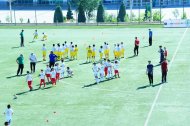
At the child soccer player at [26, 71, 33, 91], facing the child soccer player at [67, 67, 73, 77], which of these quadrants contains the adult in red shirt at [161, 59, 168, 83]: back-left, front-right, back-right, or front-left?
front-right

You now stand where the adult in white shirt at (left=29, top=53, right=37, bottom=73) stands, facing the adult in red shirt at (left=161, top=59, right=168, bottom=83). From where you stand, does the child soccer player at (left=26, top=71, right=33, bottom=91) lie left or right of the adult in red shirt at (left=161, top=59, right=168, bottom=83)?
right

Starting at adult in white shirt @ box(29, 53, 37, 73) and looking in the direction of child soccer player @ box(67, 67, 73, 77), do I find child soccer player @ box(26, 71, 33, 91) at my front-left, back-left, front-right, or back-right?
front-right

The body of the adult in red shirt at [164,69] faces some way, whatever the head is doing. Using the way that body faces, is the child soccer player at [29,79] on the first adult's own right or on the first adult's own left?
on the first adult's own left
